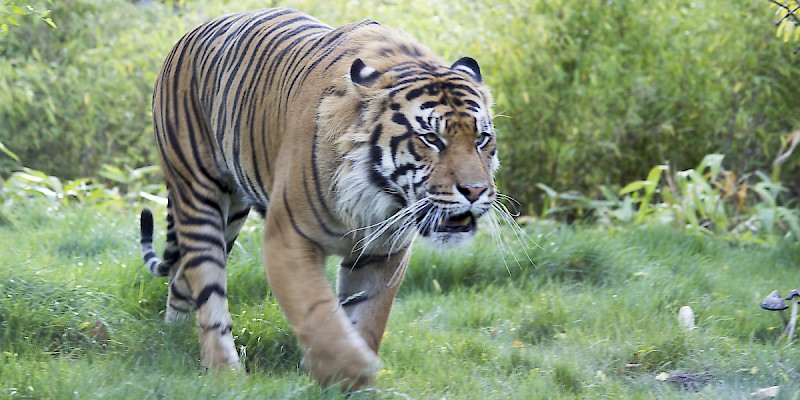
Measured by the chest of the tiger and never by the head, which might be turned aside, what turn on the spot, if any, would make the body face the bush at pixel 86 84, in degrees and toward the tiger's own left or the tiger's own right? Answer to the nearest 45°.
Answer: approximately 180°

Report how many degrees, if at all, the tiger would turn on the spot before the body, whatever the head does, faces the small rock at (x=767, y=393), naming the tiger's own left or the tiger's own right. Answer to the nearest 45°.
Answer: approximately 45° to the tiger's own left

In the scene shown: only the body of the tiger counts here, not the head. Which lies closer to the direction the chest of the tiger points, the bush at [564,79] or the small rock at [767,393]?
the small rock

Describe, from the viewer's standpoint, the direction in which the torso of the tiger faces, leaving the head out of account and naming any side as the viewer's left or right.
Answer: facing the viewer and to the right of the viewer

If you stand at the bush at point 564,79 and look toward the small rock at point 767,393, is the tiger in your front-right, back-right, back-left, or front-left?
front-right

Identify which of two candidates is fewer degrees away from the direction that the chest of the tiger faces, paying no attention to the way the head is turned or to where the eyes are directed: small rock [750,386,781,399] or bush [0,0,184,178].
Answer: the small rock
